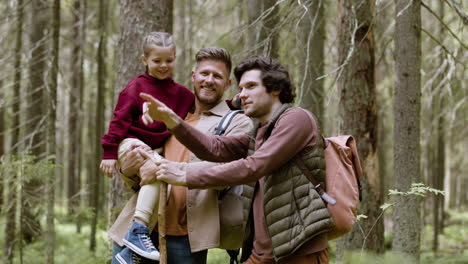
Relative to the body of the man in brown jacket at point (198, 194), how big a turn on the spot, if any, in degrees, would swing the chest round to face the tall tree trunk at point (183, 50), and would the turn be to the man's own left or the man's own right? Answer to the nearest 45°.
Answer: approximately 135° to the man's own right

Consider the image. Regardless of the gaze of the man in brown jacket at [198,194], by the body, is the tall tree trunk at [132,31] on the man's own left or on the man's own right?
on the man's own right

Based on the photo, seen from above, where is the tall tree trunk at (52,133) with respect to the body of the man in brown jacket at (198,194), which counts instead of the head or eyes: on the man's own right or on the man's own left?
on the man's own right

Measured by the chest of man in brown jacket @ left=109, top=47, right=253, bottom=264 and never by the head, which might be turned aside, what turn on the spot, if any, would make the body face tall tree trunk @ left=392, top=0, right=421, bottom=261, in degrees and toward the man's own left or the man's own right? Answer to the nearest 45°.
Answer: approximately 180°

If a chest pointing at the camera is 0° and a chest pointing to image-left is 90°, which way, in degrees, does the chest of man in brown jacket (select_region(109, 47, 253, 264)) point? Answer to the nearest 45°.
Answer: approximately 45°

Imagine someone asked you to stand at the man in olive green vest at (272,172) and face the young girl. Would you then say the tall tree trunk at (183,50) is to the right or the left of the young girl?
right

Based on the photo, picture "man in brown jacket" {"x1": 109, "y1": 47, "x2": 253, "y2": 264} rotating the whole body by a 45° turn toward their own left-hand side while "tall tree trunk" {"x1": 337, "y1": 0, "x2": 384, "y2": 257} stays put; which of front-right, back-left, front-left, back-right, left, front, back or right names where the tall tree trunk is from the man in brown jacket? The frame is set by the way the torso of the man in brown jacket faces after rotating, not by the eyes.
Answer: back-left

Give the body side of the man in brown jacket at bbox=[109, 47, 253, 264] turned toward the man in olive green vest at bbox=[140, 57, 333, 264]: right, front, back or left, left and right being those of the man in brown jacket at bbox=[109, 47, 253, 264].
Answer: left
